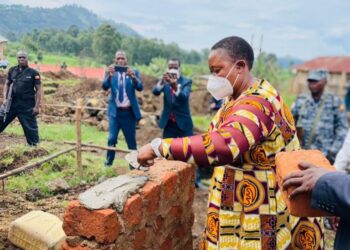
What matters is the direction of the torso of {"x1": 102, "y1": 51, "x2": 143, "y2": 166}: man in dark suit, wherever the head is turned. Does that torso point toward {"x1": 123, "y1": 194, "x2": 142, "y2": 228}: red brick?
yes

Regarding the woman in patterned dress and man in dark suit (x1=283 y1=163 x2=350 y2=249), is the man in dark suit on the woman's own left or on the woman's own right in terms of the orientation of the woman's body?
on the woman's own left

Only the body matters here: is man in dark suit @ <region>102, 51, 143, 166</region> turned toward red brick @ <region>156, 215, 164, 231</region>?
yes

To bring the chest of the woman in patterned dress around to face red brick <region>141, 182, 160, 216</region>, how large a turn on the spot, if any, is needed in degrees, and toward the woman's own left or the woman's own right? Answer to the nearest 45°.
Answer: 0° — they already face it

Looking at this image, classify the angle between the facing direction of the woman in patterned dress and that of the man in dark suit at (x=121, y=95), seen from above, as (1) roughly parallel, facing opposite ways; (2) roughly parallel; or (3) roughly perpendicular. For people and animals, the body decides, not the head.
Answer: roughly perpendicular

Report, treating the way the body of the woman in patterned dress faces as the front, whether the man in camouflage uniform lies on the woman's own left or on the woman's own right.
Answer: on the woman's own right

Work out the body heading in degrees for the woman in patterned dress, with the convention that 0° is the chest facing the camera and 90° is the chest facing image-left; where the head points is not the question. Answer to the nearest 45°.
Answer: approximately 90°

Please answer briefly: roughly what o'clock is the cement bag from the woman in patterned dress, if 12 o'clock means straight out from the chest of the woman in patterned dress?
The cement bag is roughly at 12 o'clock from the woman in patterned dress.

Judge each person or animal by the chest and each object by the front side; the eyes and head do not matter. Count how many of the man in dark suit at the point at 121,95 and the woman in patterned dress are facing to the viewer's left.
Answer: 1

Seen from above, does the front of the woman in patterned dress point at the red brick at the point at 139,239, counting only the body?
yes
